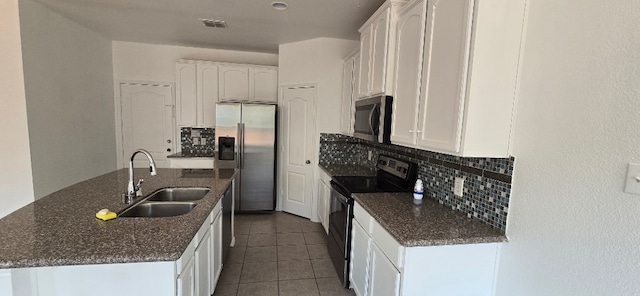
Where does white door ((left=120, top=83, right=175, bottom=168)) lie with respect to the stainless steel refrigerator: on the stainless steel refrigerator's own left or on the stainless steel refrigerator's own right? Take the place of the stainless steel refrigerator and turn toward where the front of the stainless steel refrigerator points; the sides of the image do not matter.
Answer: on the stainless steel refrigerator's own right

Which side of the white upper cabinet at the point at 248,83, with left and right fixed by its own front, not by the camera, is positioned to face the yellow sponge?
front

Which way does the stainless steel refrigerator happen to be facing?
toward the camera

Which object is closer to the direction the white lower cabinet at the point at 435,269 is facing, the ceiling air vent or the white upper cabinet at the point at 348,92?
the ceiling air vent

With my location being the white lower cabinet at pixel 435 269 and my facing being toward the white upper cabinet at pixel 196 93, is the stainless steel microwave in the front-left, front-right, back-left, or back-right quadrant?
front-right

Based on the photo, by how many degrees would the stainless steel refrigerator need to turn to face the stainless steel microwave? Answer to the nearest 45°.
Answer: approximately 45° to its left

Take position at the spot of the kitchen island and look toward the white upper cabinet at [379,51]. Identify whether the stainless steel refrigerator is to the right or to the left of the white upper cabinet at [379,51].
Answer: left

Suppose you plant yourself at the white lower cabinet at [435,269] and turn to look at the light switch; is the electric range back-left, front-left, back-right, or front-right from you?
back-left

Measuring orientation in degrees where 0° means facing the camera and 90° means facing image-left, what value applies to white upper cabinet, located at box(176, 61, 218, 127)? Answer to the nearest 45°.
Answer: approximately 0°

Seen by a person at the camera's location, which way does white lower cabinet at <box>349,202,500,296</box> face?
facing to the left of the viewer

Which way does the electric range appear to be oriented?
to the viewer's left

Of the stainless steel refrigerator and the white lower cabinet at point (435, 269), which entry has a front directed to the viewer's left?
the white lower cabinet

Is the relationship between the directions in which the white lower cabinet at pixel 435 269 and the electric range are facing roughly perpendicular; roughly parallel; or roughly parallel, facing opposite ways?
roughly parallel

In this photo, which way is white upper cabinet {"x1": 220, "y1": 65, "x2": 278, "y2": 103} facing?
toward the camera

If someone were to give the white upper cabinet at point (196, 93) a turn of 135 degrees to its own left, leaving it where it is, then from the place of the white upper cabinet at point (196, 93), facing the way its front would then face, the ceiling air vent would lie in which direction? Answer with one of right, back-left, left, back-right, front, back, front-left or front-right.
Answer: back-right
